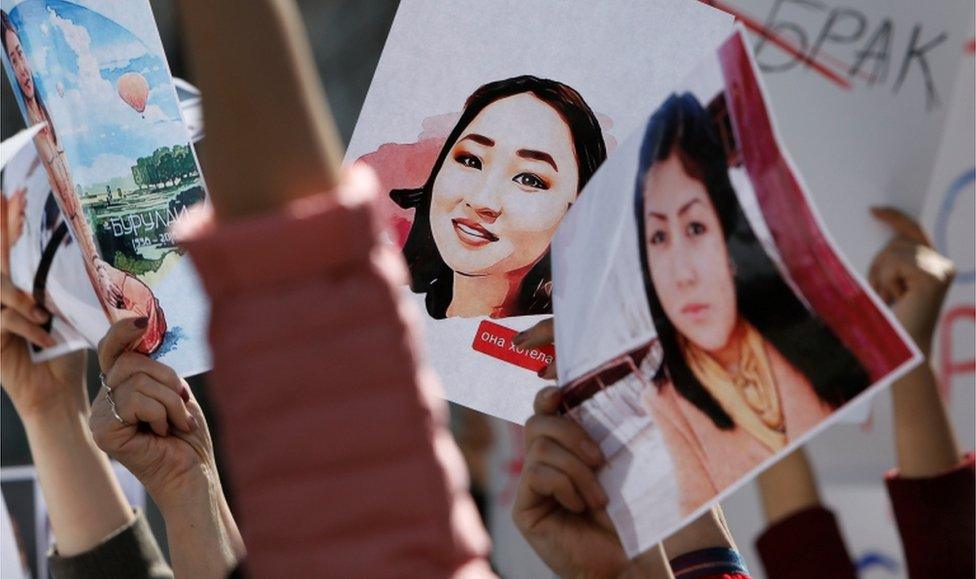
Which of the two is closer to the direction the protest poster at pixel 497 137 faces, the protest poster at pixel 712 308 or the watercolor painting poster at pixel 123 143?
the protest poster

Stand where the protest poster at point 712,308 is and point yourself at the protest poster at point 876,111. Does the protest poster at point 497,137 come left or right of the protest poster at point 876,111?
left

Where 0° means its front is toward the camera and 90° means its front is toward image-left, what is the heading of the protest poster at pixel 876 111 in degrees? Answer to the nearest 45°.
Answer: approximately 0°

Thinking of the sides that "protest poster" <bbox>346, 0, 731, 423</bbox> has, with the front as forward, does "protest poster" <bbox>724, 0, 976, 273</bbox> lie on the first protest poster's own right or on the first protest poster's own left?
on the first protest poster's own left

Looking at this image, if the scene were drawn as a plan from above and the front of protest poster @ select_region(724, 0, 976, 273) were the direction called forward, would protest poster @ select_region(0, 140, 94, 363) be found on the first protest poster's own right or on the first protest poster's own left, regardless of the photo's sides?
on the first protest poster's own right

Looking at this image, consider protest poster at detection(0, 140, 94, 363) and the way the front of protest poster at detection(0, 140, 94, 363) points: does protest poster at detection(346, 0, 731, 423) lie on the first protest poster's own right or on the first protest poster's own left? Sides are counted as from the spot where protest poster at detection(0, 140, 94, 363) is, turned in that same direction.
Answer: on the first protest poster's own left

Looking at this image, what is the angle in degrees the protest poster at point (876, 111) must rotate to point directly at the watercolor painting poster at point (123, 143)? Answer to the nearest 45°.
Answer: approximately 90° to its right

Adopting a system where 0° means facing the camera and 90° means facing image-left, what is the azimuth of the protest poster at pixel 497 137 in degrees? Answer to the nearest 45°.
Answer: approximately 0°
